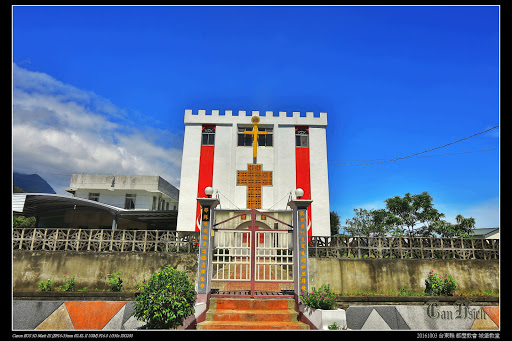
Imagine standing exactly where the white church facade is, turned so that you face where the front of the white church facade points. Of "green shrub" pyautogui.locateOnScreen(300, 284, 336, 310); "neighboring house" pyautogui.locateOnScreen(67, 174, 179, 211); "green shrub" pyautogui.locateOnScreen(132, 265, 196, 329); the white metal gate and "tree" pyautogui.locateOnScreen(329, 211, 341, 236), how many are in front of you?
3

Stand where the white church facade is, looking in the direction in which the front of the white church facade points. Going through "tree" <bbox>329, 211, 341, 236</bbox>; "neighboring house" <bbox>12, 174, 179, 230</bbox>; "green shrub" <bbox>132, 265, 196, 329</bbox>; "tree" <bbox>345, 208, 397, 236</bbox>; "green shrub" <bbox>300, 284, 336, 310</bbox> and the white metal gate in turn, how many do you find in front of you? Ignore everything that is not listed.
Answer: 3

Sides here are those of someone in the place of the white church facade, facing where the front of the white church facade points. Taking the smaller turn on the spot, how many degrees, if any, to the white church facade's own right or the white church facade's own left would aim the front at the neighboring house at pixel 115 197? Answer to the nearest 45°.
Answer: approximately 135° to the white church facade's own right

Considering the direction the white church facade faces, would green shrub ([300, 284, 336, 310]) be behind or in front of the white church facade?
in front

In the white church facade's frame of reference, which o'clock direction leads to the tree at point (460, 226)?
The tree is roughly at 9 o'clock from the white church facade.

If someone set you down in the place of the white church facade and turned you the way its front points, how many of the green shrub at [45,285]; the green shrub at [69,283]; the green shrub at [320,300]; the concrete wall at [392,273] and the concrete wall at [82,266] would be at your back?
0

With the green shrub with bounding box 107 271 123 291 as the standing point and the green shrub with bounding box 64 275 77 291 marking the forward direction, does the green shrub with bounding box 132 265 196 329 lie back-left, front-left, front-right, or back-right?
back-left

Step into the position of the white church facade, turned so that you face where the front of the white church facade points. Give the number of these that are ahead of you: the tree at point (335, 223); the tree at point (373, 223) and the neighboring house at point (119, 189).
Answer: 0

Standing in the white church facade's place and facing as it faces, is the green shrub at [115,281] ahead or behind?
ahead

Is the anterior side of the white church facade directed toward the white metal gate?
yes

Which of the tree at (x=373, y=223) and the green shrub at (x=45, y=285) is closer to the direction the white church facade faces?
the green shrub

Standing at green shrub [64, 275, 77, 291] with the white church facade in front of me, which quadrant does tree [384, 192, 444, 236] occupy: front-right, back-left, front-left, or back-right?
front-right

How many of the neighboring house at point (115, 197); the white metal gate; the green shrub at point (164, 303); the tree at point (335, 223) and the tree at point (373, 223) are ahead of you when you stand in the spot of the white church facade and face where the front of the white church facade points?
2

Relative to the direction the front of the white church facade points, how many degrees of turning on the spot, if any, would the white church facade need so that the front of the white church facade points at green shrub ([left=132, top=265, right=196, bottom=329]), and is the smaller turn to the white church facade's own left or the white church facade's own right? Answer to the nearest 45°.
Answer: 0° — it already faces it

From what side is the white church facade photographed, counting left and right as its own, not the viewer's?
front

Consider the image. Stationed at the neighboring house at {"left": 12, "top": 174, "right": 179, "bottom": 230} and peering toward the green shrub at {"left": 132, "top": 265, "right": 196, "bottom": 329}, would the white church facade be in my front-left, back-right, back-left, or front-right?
front-left

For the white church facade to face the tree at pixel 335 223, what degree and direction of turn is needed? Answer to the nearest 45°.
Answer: approximately 135° to its left

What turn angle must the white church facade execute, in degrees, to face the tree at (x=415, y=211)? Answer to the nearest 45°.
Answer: approximately 90° to its left
